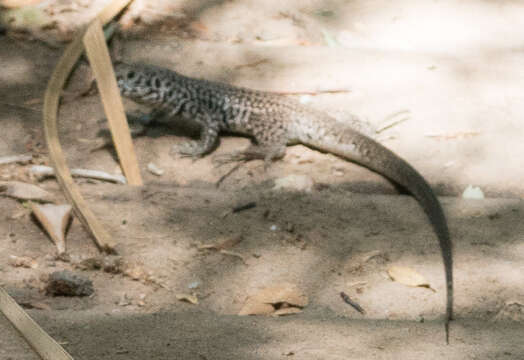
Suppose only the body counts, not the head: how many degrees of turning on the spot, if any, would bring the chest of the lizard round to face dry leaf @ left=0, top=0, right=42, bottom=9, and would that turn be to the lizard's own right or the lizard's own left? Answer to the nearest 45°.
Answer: approximately 45° to the lizard's own right

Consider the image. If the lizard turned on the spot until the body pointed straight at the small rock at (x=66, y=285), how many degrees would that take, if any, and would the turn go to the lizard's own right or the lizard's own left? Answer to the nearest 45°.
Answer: approximately 90° to the lizard's own left

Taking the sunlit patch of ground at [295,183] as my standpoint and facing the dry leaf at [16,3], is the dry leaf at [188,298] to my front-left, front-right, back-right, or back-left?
back-left

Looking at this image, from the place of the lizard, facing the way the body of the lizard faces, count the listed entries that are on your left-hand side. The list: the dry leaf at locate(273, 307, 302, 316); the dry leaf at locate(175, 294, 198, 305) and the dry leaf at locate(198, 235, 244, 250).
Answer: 3

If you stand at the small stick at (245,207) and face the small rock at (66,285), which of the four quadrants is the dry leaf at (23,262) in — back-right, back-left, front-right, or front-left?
front-right

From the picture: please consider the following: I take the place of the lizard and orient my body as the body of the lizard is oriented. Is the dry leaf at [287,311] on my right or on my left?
on my left

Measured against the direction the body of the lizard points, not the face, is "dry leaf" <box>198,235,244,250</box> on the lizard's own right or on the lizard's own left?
on the lizard's own left

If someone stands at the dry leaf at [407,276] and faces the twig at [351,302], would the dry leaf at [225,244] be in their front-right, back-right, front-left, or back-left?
front-right

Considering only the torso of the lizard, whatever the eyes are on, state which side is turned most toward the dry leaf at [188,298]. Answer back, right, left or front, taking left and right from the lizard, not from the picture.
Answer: left

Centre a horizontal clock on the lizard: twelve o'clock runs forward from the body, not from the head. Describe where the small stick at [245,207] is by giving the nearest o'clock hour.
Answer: The small stick is roughly at 9 o'clock from the lizard.

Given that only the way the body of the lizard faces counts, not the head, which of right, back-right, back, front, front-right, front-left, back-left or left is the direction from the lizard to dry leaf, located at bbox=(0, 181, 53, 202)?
front-left

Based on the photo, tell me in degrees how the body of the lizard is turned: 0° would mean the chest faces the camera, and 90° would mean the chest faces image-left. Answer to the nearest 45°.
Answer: approximately 90°
